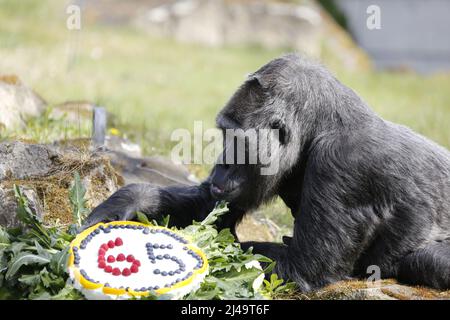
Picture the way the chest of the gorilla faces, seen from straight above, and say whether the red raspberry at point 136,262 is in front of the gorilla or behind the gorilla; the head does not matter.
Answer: in front

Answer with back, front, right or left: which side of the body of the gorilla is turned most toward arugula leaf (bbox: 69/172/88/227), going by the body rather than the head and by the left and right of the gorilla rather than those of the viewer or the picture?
front

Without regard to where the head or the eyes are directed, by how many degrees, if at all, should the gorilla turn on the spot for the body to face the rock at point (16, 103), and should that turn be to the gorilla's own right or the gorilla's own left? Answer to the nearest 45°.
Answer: approximately 45° to the gorilla's own right

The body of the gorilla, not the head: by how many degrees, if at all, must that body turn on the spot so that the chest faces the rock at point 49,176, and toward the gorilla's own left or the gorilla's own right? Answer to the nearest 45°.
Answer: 0° — it already faces it

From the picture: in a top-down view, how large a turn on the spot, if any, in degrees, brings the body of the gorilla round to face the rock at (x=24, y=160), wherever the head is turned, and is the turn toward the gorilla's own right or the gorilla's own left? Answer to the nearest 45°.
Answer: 0° — it already faces it

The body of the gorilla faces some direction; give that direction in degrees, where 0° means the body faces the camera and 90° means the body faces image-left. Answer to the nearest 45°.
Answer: approximately 90°

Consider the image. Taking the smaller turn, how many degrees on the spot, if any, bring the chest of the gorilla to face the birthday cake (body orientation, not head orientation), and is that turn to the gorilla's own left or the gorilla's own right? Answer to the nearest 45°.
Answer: approximately 45° to the gorilla's own left
